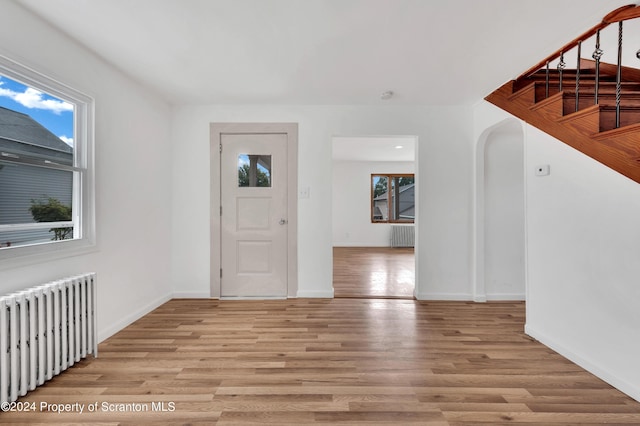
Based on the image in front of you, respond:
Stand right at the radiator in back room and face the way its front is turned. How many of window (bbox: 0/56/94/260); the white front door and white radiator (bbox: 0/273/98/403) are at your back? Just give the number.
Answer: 0

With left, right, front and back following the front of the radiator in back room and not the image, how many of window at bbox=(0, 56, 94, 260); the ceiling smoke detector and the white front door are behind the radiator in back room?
0

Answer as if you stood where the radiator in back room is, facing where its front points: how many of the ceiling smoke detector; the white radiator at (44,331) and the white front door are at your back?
0

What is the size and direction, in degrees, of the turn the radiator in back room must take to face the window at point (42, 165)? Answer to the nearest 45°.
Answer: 0° — it already faces it

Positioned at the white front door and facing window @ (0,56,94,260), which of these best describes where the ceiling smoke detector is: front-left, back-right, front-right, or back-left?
back-left

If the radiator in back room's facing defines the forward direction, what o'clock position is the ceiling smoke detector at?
The ceiling smoke detector is roughly at 12 o'clock from the radiator in back room.

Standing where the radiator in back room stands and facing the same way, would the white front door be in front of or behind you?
in front

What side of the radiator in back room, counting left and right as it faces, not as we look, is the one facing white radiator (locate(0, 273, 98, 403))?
front

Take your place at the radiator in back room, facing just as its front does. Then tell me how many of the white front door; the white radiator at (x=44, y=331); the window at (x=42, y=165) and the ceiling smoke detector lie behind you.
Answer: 0

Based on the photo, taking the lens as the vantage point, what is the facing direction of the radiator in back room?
facing the viewer
